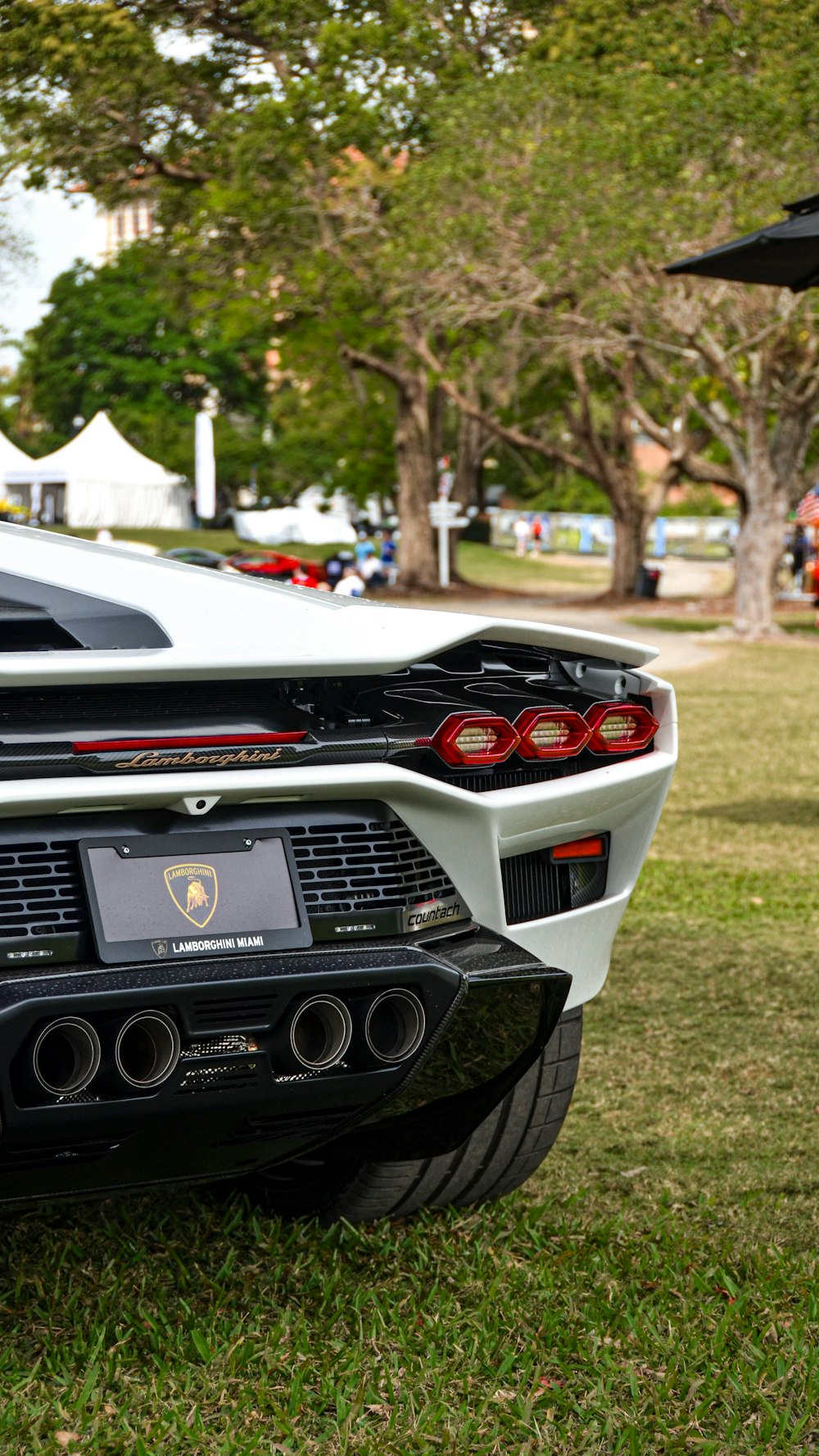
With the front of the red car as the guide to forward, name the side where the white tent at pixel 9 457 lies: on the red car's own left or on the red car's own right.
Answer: on the red car's own right

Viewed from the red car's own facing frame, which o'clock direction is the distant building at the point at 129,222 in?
The distant building is roughly at 2 o'clock from the red car.
